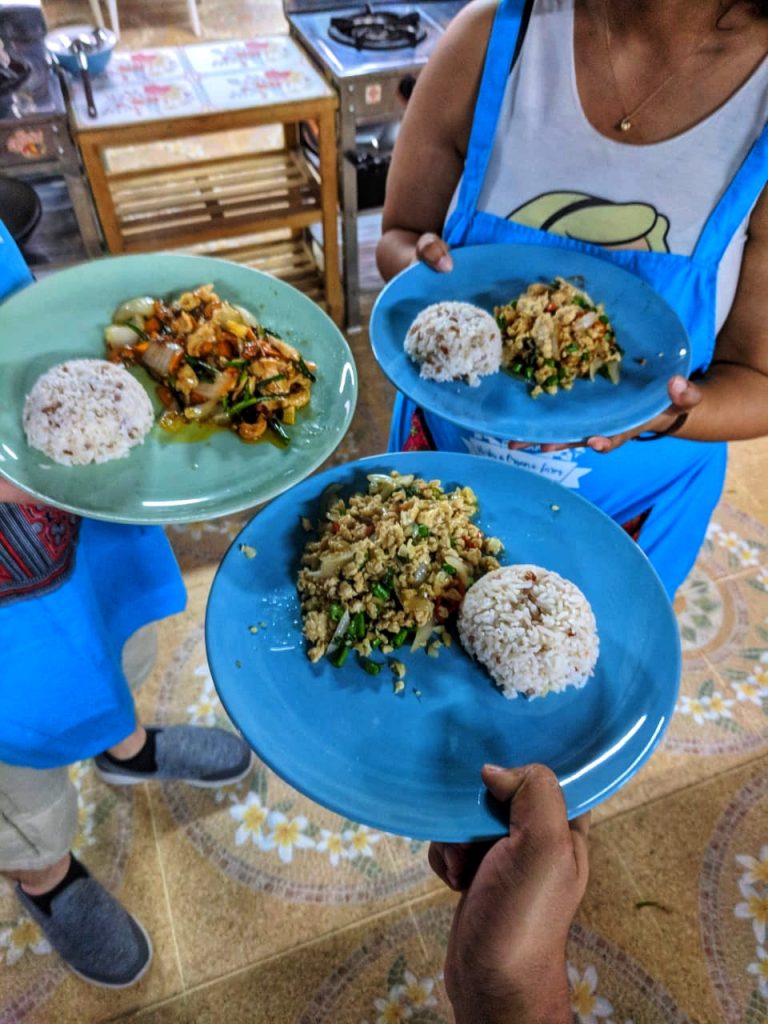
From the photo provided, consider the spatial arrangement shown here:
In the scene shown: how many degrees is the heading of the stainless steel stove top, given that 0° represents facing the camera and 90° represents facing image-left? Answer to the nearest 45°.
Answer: approximately 0°

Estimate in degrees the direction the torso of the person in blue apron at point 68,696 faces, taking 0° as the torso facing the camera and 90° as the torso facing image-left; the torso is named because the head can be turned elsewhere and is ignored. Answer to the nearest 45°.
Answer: approximately 315°

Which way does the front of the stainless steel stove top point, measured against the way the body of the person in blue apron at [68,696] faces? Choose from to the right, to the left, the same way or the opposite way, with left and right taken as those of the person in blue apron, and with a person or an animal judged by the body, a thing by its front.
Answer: to the right

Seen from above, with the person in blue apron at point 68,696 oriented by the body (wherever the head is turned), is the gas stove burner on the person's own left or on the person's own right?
on the person's own left

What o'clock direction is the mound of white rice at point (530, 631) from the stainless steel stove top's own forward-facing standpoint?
The mound of white rice is roughly at 12 o'clock from the stainless steel stove top.

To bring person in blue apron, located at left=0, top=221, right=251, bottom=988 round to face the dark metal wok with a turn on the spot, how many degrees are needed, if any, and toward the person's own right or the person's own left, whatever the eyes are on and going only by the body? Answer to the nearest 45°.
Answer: approximately 135° to the person's own left

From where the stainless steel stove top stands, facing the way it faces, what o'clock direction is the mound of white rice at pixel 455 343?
The mound of white rice is roughly at 12 o'clock from the stainless steel stove top.
